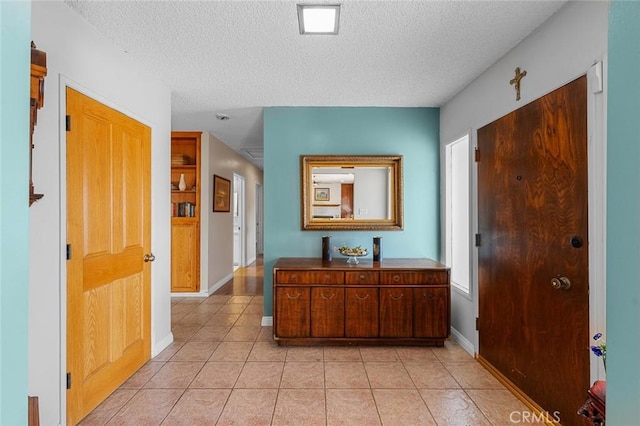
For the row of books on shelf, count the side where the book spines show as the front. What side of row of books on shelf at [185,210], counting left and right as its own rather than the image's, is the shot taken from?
front

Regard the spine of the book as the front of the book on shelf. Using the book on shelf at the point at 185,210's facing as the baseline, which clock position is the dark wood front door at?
The dark wood front door is roughly at 11 o'clock from the book on shelf.

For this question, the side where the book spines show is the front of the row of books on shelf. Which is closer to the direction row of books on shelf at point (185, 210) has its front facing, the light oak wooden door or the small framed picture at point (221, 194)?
the light oak wooden door

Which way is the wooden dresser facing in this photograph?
toward the camera

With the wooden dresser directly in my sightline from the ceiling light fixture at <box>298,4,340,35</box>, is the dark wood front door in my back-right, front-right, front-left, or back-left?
front-right

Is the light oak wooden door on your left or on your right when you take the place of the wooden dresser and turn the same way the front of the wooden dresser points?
on your right

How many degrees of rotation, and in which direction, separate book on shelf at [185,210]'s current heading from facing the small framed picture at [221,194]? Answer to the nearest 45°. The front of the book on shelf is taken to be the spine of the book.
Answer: approximately 135° to its left

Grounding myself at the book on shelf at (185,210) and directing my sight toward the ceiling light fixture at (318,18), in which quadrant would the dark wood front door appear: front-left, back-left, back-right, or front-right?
front-left

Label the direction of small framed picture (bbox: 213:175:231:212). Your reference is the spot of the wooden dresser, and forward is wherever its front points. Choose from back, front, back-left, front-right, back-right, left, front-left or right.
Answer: back-right

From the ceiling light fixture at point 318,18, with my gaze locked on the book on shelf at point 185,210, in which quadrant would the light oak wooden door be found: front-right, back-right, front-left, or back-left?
front-left

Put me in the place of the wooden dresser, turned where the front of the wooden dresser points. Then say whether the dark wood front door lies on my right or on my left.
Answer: on my left

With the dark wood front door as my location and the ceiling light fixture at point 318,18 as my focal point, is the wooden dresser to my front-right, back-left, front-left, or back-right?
front-right

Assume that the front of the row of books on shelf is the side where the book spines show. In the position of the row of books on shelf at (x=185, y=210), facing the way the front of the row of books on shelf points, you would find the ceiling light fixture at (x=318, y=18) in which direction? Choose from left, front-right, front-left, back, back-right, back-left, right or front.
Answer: front

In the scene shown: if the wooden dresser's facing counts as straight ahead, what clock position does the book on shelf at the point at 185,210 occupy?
The book on shelf is roughly at 4 o'clock from the wooden dresser.
